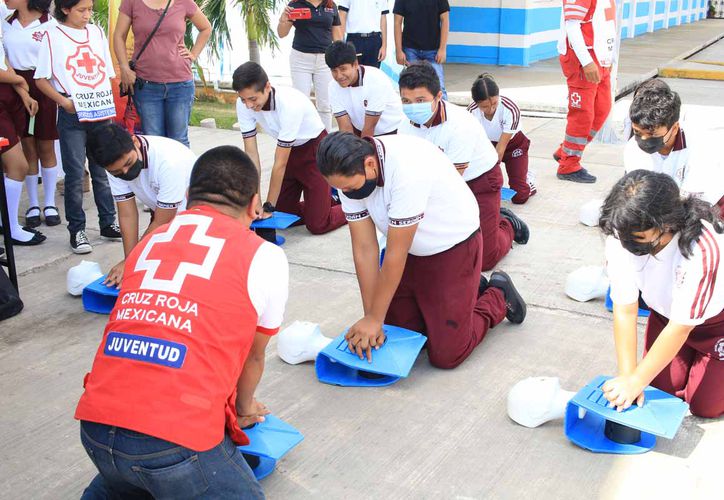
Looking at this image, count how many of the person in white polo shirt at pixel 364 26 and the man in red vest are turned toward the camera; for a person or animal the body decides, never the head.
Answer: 1

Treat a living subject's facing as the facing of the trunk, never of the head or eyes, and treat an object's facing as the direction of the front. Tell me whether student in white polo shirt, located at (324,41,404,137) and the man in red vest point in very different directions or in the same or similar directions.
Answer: very different directions

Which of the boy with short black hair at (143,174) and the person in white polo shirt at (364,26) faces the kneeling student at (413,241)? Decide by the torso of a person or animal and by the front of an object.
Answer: the person in white polo shirt

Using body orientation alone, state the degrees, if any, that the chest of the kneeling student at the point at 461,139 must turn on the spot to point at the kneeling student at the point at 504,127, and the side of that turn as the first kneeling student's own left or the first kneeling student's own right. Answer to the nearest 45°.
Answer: approximately 135° to the first kneeling student's own right

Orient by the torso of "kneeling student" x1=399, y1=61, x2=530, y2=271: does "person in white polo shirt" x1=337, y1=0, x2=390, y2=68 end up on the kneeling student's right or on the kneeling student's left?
on the kneeling student's right

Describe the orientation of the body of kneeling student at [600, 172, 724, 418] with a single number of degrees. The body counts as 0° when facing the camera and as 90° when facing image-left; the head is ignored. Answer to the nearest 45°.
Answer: approximately 45°

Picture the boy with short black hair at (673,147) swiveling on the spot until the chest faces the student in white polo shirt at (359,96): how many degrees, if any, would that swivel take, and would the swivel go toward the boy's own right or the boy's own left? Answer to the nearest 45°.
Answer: approximately 90° to the boy's own right

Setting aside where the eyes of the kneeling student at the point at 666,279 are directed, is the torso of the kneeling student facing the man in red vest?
yes

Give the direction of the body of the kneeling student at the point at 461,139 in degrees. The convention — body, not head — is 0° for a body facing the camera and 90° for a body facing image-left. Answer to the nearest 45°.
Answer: approximately 45°
